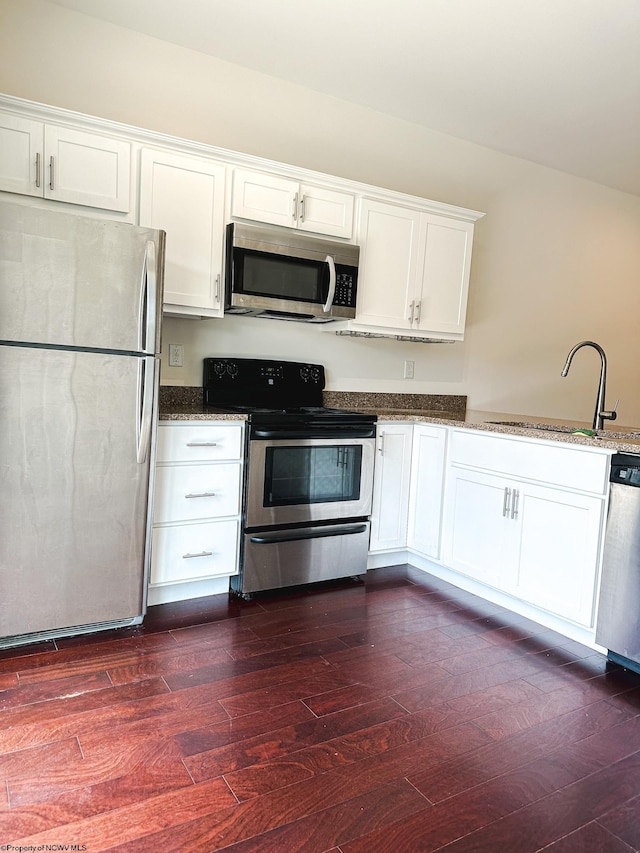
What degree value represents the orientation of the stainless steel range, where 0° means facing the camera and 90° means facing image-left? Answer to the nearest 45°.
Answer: approximately 315°

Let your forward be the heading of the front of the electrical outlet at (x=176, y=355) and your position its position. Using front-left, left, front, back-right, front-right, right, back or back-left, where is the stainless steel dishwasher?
front-left

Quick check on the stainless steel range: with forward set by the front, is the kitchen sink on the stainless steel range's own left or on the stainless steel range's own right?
on the stainless steel range's own left

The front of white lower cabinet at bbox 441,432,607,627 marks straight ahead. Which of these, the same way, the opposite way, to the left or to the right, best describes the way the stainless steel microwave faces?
to the left

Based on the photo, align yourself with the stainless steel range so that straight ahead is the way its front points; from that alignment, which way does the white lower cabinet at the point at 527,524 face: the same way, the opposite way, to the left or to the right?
to the right

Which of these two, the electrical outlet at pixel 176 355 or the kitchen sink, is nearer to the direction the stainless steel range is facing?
the kitchen sink

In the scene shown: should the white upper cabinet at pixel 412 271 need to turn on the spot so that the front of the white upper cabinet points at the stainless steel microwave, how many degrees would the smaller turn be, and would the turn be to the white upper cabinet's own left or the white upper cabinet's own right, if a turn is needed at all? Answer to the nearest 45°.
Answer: approximately 90° to the white upper cabinet's own right

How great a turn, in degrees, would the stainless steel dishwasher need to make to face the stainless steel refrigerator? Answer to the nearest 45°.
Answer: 0° — it already faces it

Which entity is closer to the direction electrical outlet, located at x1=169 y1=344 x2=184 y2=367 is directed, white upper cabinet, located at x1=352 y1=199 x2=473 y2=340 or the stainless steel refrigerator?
the stainless steel refrigerator
